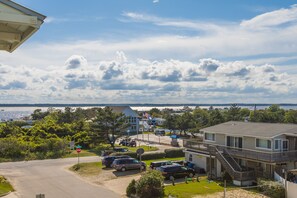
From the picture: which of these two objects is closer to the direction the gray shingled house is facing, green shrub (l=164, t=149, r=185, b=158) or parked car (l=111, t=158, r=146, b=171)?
the parked car

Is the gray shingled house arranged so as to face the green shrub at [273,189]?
no

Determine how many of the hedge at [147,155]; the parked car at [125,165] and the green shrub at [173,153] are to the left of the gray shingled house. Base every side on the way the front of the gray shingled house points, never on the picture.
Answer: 0

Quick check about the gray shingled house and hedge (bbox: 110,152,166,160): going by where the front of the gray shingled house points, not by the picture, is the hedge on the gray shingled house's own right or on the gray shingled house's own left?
on the gray shingled house's own right

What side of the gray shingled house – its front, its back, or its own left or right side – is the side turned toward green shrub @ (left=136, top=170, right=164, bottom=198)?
front

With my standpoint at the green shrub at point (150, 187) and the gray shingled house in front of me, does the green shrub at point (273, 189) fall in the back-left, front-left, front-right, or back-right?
front-right

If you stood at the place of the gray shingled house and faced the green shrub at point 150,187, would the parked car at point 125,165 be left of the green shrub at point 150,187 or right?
right

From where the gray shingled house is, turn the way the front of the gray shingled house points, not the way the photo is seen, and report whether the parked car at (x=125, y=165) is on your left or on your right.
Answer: on your right

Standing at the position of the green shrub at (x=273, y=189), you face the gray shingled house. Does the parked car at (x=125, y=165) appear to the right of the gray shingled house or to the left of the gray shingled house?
left

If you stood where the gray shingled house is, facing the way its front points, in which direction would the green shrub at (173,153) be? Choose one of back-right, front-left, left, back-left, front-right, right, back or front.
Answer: right

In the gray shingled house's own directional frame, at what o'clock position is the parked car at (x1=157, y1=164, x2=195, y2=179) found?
The parked car is roughly at 1 o'clock from the gray shingled house.

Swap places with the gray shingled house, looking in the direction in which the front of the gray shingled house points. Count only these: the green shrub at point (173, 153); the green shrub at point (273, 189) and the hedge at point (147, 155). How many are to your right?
2

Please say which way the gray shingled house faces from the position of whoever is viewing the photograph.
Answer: facing the viewer and to the left of the viewer
